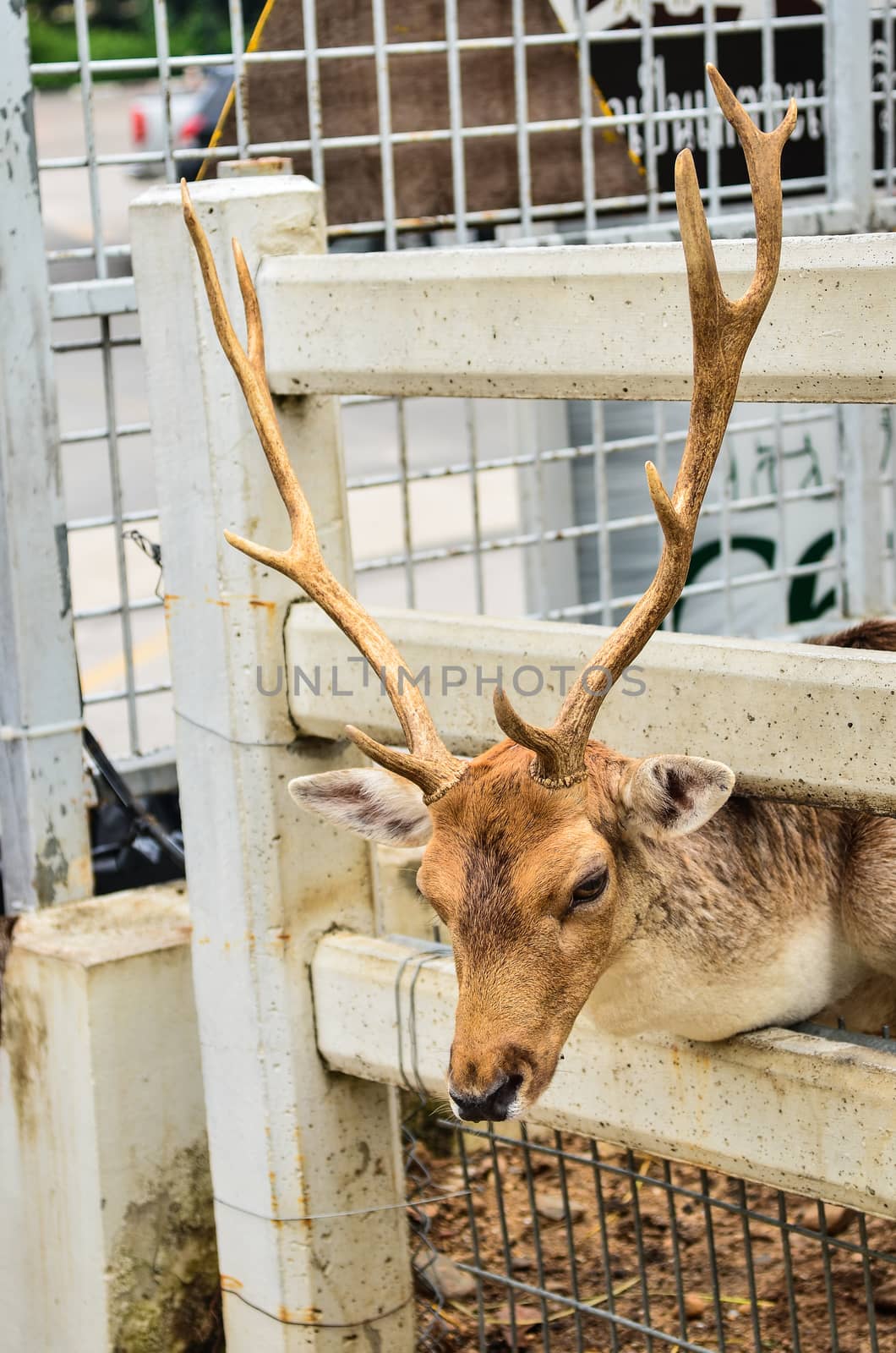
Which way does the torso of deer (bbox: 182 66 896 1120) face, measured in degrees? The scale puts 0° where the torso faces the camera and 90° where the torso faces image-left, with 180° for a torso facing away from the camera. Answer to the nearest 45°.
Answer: approximately 45°

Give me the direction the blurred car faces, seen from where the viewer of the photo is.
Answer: facing away from the viewer and to the right of the viewer

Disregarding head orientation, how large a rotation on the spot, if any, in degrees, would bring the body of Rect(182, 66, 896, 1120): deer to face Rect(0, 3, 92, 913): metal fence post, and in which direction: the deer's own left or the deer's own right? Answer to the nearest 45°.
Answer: approximately 90° to the deer's own right

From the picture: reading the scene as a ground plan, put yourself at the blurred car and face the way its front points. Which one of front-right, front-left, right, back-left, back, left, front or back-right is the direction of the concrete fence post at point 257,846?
back-right

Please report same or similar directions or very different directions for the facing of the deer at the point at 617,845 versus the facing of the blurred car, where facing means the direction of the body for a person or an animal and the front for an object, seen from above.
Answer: very different directions

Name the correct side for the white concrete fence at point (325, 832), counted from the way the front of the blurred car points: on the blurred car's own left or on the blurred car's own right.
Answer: on the blurred car's own right

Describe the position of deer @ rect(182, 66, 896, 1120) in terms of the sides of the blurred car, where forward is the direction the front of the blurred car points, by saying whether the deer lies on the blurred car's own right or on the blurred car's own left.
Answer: on the blurred car's own right

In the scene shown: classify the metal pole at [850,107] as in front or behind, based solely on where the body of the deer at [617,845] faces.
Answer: behind

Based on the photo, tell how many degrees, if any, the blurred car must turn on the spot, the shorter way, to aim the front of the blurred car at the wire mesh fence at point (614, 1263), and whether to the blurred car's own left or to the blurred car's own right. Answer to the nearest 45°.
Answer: approximately 135° to the blurred car's own right
